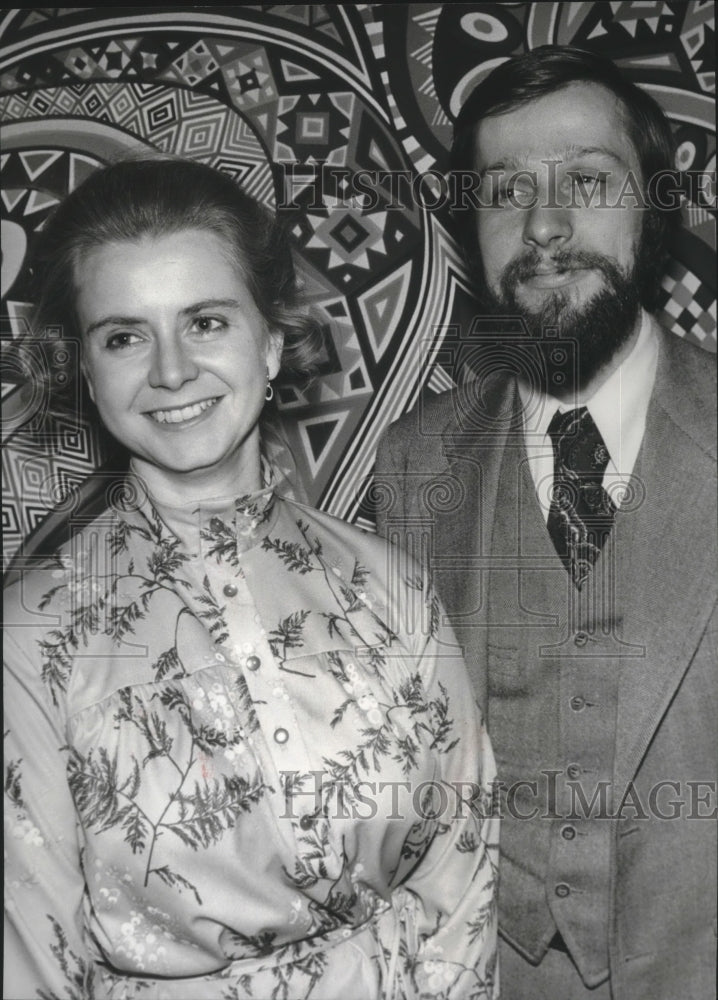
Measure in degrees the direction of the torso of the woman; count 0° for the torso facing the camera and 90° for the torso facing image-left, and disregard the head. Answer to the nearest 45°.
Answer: approximately 0°

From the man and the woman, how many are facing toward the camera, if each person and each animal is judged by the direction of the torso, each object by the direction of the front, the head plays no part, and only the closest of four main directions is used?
2

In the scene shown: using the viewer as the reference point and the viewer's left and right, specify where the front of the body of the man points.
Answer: facing the viewer
